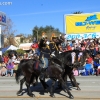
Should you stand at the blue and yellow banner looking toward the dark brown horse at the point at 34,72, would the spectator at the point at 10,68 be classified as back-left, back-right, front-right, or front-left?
front-right

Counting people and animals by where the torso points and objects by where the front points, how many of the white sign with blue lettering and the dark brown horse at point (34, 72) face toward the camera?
1

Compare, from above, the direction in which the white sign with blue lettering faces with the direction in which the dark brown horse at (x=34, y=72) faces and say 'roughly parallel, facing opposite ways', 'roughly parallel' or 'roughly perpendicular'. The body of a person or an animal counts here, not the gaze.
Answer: roughly perpendicular

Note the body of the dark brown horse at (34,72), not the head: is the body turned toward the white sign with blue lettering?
no

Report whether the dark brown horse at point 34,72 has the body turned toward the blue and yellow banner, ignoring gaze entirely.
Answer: no

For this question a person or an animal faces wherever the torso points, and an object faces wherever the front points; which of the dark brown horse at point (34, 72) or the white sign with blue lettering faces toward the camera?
the white sign with blue lettering

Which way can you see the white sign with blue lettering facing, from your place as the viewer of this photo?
facing the viewer

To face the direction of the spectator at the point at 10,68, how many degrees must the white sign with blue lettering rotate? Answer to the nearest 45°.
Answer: approximately 45° to its right

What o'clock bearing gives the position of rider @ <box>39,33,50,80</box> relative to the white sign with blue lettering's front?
The rider is roughly at 12 o'clock from the white sign with blue lettering.

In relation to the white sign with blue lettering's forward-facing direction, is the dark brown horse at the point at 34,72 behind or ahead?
ahead
